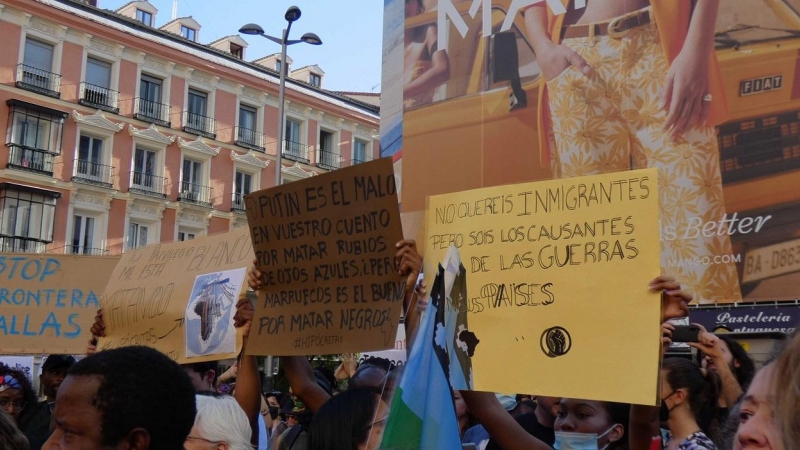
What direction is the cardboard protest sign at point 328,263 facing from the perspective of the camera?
toward the camera

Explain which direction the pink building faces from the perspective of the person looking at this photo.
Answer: facing the viewer and to the right of the viewer

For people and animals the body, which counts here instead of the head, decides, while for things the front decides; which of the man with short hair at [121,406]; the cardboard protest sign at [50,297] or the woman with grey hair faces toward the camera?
the cardboard protest sign

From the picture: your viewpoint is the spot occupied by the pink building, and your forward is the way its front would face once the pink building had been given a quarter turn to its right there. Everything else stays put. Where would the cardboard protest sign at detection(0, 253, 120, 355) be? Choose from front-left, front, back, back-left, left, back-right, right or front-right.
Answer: front-left

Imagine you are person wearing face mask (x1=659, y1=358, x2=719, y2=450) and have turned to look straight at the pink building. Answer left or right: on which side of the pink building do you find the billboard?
right

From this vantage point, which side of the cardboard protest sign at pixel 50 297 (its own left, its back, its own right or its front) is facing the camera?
front
